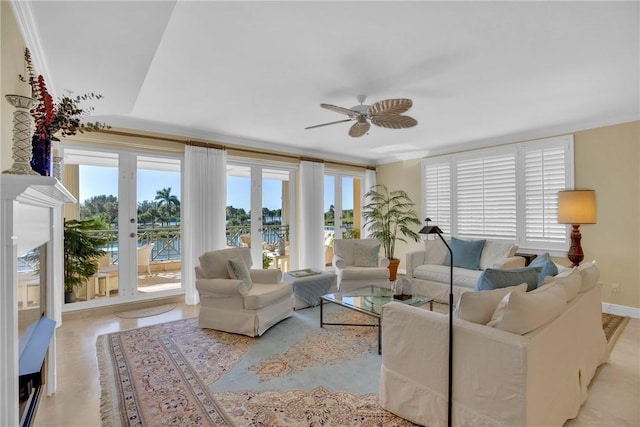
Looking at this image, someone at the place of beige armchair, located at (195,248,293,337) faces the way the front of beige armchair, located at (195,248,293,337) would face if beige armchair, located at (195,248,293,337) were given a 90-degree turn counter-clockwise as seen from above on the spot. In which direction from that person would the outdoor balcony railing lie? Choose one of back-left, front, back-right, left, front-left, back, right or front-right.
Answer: left

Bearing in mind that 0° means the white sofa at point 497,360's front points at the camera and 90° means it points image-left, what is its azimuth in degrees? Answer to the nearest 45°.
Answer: approximately 135°

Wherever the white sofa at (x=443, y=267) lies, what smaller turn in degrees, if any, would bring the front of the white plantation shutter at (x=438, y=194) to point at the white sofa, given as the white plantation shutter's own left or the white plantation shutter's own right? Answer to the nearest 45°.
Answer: approximately 45° to the white plantation shutter's own left

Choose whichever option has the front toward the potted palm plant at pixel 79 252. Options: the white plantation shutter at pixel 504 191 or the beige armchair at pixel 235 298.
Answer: the white plantation shutter

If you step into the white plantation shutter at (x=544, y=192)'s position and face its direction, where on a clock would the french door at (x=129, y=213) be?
The french door is roughly at 12 o'clock from the white plantation shutter.

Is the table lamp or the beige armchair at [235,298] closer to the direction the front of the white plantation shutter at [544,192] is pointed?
the beige armchair

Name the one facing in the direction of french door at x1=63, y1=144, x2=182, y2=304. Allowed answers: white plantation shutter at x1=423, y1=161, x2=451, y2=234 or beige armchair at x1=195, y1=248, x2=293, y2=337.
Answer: the white plantation shutter
